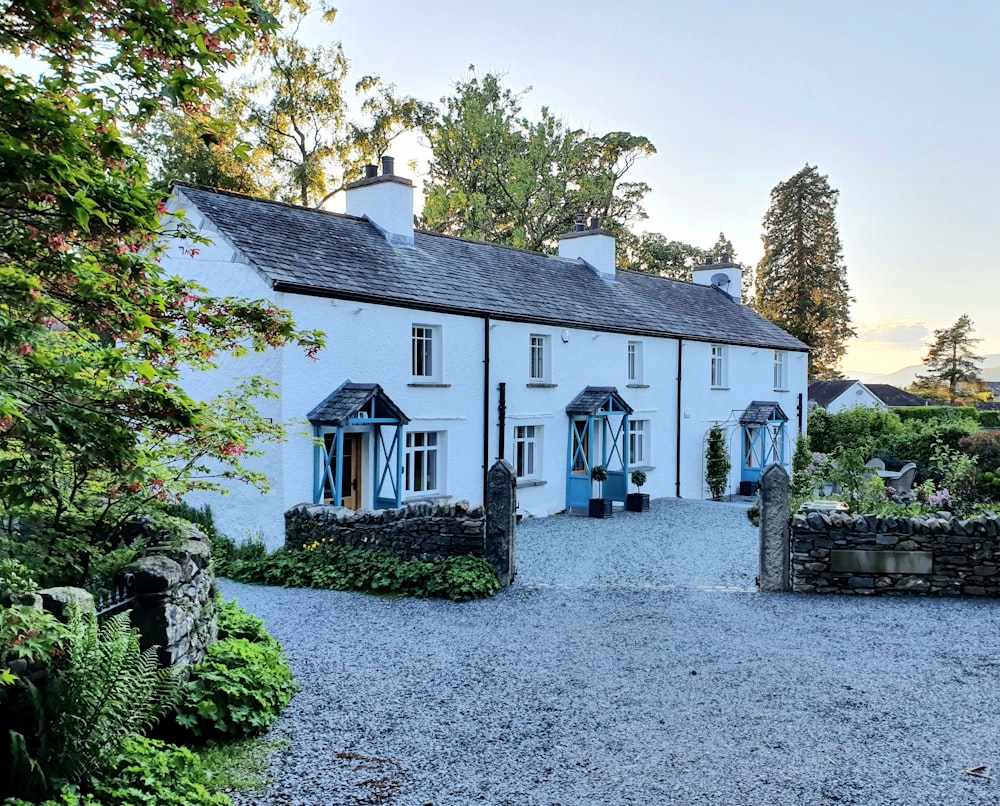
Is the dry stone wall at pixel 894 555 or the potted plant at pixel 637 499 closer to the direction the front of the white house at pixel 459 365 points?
the dry stone wall

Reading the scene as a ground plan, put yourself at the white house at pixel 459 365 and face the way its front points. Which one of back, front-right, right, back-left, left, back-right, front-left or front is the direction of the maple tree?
front-right

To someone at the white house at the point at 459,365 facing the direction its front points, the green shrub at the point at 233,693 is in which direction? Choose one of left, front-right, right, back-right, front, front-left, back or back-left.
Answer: front-right

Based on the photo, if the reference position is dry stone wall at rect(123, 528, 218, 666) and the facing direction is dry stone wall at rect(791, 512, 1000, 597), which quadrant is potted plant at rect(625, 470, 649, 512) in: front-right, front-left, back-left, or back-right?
front-left

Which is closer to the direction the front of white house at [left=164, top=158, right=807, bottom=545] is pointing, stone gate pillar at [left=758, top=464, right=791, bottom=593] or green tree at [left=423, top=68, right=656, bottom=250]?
the stone gate pillar

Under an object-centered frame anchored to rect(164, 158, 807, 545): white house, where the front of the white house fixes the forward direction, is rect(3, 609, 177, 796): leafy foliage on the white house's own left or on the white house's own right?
on the white house's own right

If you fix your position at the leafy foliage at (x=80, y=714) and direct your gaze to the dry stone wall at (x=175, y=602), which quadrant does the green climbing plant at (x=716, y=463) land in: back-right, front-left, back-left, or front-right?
front-right

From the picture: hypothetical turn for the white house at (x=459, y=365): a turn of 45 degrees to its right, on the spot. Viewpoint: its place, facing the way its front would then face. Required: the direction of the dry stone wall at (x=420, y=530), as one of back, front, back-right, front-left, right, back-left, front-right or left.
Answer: front

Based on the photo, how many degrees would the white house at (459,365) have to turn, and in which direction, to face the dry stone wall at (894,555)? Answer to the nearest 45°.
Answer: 0° — it already faces it

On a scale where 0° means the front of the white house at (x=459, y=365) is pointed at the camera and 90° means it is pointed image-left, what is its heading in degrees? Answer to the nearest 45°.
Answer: approximately 315°

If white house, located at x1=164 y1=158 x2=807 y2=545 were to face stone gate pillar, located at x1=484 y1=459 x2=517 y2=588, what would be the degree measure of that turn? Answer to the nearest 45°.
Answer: approximately 45° to its right

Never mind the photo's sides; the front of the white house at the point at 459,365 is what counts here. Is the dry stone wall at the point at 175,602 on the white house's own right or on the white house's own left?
on the white house's own right
